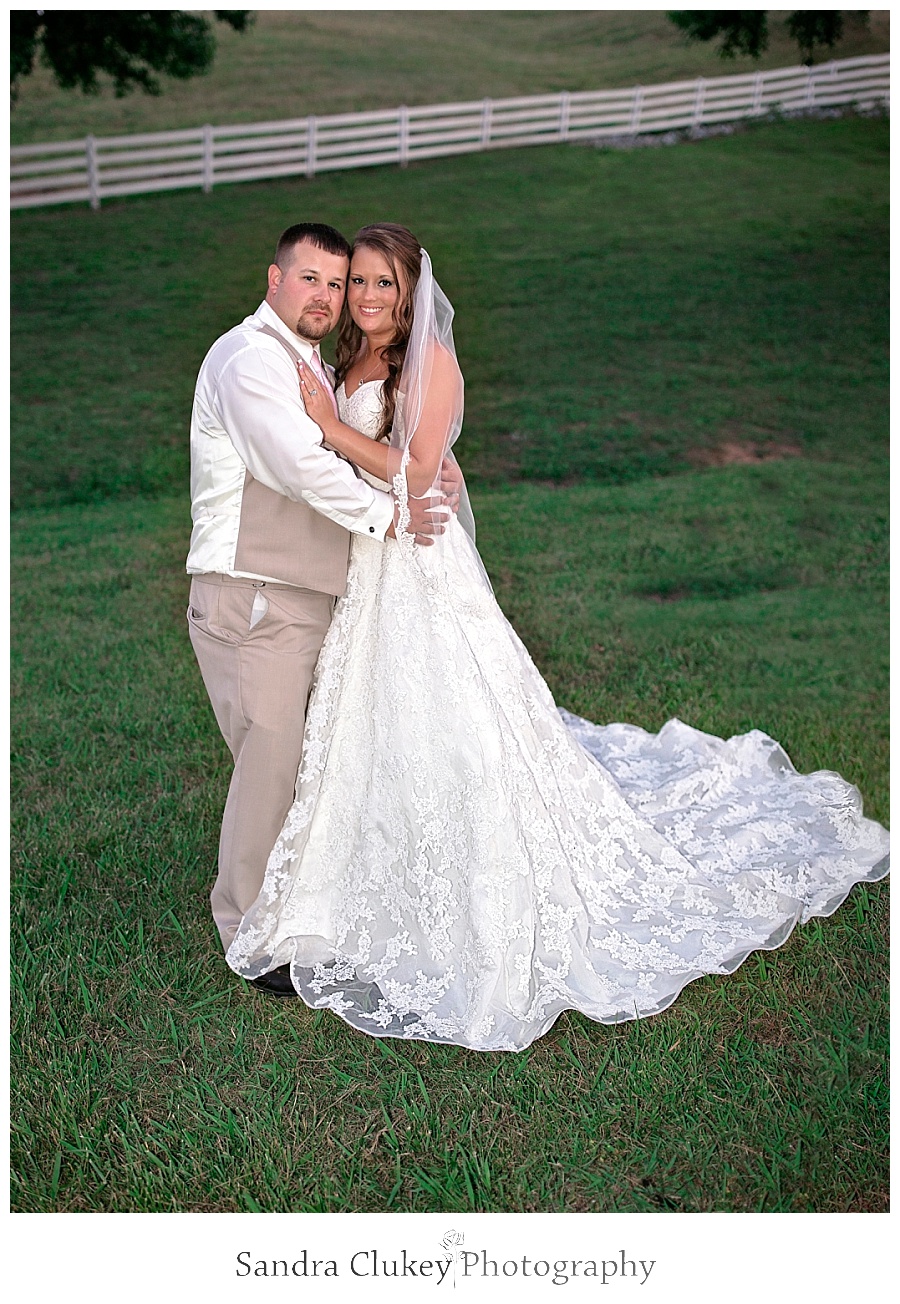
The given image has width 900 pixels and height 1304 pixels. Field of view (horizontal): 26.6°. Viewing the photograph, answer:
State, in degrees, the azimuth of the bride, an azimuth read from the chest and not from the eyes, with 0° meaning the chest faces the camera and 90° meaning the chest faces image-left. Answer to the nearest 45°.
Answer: approximately 45°

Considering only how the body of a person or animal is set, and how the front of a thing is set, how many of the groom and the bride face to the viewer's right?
1

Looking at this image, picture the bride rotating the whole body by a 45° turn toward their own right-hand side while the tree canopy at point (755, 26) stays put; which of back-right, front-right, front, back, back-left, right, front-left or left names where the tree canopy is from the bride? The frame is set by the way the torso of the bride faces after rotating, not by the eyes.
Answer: right

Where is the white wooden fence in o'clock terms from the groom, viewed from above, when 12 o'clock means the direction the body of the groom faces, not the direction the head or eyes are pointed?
The white wooden fence is roughly at 9 o'clock from the groom.

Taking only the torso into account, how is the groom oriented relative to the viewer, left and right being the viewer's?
facing to the right of the viewer
